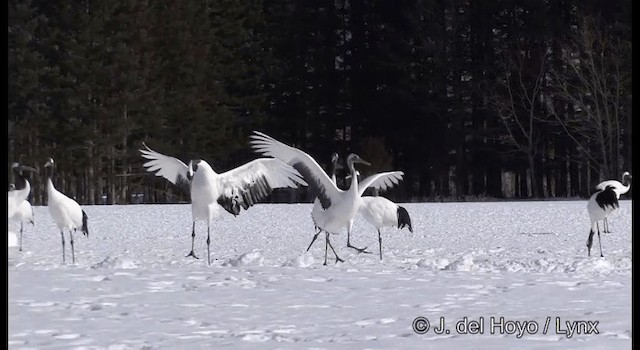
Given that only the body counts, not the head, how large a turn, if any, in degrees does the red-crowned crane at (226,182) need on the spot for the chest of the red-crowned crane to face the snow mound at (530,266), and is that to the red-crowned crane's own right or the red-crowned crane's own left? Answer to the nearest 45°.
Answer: approximately 90° to the red-crowned crane's own left

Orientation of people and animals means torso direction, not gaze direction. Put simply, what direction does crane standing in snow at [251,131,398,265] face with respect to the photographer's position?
facing the viewer and to the right of the viewer

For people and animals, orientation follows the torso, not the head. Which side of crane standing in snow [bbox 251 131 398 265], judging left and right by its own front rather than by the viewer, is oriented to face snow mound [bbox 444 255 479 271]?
front

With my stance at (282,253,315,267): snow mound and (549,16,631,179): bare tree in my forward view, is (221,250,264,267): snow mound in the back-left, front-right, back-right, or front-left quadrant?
back-left

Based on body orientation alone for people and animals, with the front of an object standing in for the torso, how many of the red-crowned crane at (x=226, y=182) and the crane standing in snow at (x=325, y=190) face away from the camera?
0

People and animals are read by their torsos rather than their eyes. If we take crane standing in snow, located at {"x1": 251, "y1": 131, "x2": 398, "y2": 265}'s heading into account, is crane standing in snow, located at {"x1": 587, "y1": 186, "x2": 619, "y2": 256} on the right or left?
on its left
